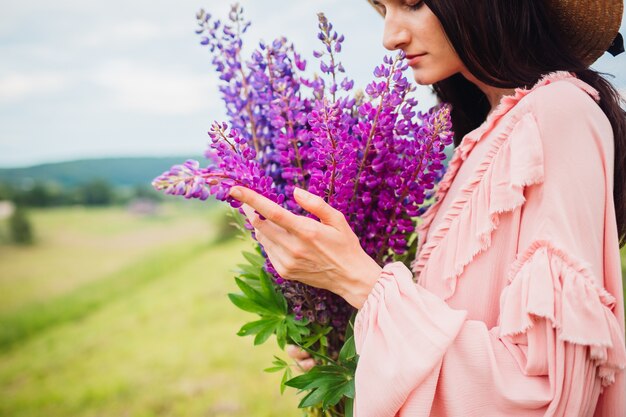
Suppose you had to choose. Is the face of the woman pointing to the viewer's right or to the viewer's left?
to the viewer's left

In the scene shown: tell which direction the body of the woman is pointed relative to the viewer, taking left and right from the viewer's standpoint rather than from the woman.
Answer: facing to the left of the viewer
